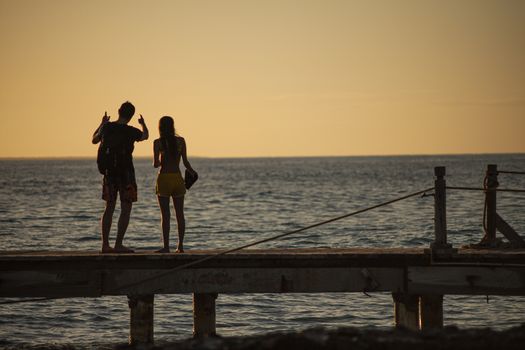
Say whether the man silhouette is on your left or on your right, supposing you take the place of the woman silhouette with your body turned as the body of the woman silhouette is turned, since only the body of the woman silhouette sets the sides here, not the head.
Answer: on your left

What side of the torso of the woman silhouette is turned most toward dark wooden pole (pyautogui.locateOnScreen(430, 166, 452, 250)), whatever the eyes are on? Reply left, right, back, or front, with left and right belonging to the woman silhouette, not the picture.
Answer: right

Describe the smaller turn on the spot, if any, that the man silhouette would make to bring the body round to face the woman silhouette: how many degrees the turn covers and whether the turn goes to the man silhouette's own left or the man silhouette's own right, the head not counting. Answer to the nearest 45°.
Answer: approximately 45° to the man silhouette's own right

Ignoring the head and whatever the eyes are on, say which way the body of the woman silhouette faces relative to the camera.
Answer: away from the camera

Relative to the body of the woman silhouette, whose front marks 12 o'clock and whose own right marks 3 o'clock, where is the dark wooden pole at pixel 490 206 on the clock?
The dark wooden pole is roughly at 3 o'clock from the woman silhouette.

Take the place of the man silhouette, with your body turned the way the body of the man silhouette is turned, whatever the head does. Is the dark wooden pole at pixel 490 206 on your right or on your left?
on your right

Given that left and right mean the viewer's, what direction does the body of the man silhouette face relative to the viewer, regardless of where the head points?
facing away from the viewer and to the right of the viewer

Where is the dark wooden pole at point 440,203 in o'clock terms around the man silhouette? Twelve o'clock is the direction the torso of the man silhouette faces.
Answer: The dark wooden pole is roughly at 2 o'clock from the man silhouette.
